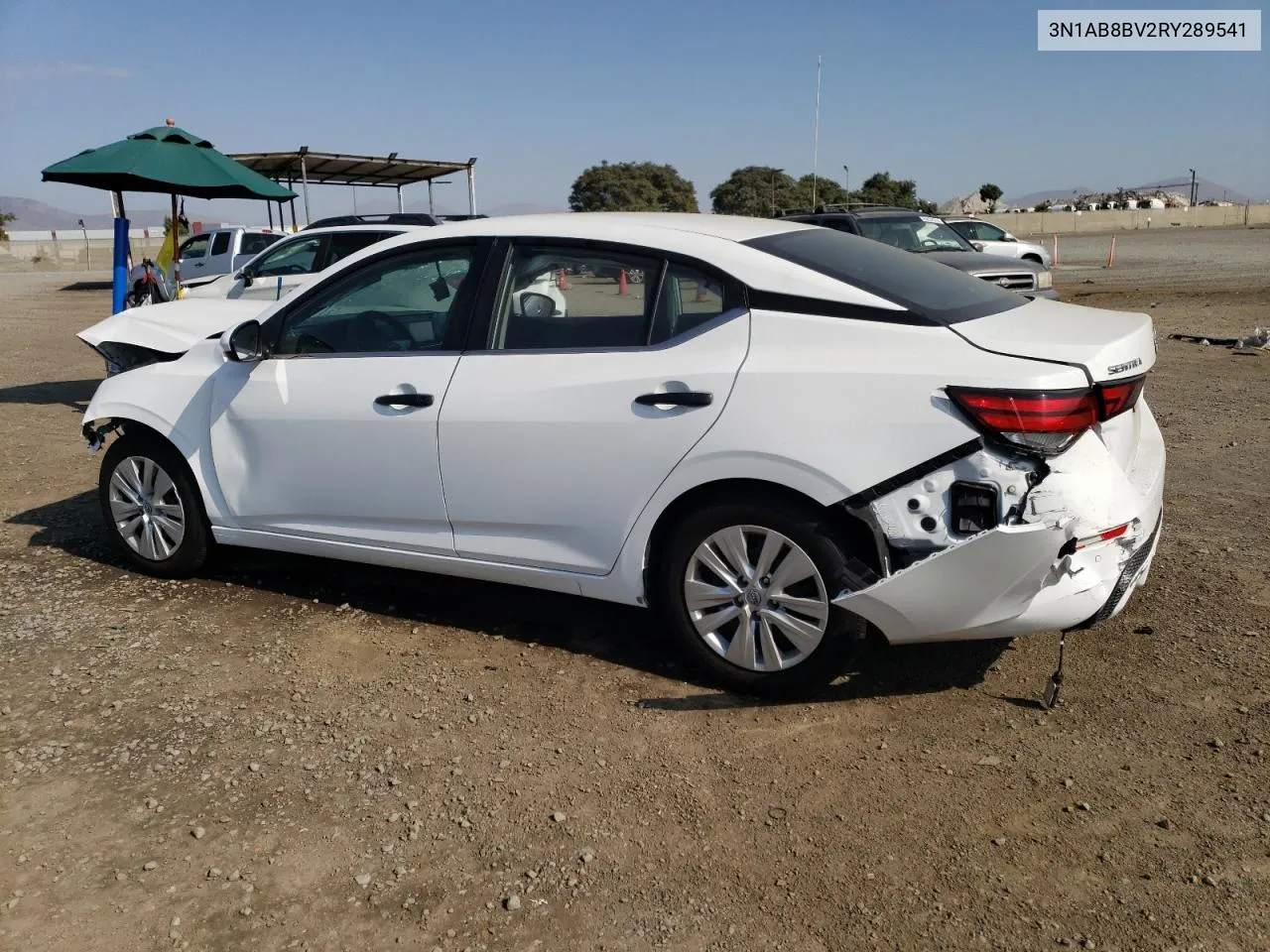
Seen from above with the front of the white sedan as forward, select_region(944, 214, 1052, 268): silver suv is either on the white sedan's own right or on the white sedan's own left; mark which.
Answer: on the white sedan's own right

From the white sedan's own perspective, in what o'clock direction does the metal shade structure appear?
The metal shade structure is roughly at 1 o'clock from the white sedan.

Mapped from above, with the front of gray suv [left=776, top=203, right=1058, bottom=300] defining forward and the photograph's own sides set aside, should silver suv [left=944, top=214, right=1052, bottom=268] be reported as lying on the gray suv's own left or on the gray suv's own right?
on the gray suv's own left

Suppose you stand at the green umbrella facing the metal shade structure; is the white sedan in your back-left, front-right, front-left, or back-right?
back-right

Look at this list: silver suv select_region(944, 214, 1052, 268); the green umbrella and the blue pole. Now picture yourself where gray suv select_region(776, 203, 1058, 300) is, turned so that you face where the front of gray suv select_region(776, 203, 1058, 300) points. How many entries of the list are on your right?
2

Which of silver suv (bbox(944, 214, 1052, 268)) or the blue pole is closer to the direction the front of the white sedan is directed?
the blue pole

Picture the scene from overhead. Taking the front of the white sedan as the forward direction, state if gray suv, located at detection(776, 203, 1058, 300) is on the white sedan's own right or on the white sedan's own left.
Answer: on the white sedan's own right

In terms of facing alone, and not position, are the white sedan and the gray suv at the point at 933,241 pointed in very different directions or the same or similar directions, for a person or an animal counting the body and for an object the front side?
very different directions

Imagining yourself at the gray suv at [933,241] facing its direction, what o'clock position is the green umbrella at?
The green umbrella is roughly at 3 o'clock from the gray suv.

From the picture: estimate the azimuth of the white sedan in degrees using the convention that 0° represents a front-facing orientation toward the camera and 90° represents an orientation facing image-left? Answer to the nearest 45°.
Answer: approximately 135°

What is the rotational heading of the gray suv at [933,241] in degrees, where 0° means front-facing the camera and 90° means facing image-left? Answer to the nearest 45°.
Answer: approximately 315°

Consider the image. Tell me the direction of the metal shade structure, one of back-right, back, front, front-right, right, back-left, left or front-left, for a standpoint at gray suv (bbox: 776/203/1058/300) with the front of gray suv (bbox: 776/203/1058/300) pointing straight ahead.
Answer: back
